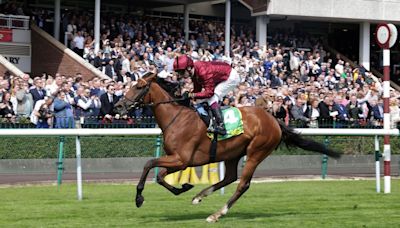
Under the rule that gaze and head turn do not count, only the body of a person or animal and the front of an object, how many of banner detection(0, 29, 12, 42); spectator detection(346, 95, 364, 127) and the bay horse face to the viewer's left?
1

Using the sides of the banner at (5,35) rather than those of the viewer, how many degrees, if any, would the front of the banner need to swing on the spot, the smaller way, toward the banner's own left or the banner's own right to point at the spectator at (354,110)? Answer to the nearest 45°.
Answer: approximately 45° to the banner's own left

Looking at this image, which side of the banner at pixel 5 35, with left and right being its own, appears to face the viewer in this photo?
front

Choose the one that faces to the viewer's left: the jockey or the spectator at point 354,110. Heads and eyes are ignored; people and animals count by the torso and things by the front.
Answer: the jockey

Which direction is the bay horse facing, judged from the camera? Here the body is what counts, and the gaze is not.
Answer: to the viewer's left

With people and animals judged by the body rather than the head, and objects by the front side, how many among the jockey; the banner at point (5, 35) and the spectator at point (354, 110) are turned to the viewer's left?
1

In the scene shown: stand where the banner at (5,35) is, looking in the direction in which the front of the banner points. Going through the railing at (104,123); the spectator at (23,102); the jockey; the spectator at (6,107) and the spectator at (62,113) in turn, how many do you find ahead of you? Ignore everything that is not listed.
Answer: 5

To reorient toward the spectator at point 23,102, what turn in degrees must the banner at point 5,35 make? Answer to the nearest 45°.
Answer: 0° — it already faces them

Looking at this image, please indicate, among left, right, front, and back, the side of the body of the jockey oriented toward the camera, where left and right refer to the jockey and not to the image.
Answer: left

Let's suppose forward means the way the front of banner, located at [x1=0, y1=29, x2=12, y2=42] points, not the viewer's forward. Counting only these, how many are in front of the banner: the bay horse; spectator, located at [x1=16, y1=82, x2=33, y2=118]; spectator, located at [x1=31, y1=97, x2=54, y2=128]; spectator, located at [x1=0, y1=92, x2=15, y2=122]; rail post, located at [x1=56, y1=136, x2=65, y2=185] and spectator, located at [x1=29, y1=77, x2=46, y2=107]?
6

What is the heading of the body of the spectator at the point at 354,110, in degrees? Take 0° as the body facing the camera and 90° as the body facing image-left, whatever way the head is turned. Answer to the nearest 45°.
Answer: approximately 0°

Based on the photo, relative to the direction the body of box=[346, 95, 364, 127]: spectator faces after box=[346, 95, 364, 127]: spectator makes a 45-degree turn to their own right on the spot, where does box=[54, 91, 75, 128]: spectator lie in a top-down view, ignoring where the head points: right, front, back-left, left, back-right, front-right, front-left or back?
front

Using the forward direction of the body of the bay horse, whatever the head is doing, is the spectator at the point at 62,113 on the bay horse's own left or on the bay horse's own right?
on the bay horse's own right

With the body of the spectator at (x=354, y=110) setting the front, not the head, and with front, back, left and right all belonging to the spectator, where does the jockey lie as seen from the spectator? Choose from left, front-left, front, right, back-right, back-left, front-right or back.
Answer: front
